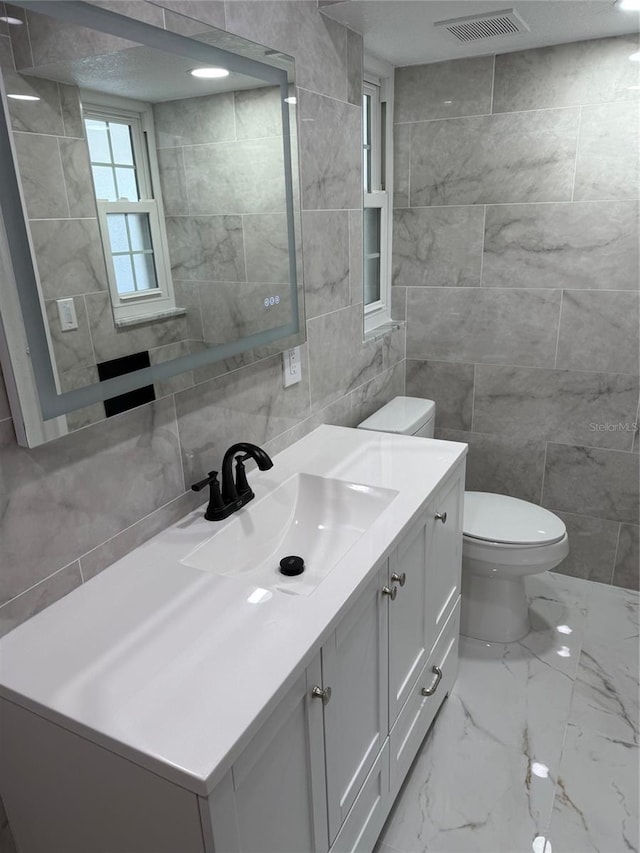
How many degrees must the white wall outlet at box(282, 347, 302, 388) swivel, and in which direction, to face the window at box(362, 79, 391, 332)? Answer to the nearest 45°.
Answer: approximately 90° to its left

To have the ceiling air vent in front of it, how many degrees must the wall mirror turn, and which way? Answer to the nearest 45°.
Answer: approximately 90° to its left

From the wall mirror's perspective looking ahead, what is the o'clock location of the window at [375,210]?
The window is roughly at 9 o'clock from the wall mirror.

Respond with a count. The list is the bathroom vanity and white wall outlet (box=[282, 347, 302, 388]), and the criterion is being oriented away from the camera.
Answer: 0

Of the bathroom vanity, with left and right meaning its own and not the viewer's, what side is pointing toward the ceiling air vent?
left

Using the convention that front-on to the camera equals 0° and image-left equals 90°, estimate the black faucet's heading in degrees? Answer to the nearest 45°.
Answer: approximately 315°

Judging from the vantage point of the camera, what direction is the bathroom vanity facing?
facing the viewer and to the right of the viewer
